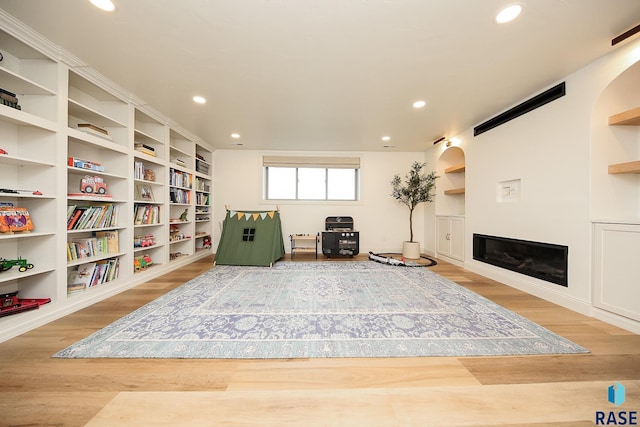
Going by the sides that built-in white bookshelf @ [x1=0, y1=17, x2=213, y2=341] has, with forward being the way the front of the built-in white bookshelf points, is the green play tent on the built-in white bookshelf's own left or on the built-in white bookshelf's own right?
on the built-in white bookshelf's own left

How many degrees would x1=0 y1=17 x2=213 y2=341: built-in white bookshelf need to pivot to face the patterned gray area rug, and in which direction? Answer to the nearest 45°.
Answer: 0° — it already faces it

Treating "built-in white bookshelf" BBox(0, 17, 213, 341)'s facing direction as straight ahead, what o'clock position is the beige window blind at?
The beige window blind is roughly at 10 o'clock from the built-in white bookshelf.

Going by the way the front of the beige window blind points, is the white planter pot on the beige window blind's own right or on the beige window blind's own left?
on the beige window blind's own left

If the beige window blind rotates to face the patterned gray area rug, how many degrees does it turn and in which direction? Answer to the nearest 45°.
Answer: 0° — it already faces it

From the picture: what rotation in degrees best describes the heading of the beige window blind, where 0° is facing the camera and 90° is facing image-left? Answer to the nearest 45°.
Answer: approximately 0°

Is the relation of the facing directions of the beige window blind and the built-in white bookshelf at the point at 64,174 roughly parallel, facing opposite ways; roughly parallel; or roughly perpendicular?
roughly perpendicular

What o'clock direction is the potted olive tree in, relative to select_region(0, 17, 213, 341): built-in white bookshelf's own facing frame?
The potted olive tree is roughly at 11 o'clock from the built-in white bookshelf.

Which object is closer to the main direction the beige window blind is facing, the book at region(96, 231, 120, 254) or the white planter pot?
the book

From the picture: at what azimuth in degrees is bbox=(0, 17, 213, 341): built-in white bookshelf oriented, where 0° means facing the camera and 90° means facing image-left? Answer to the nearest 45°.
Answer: approximately 315°

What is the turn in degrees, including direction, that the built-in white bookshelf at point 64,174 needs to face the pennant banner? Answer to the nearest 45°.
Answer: approximately 45° to its left

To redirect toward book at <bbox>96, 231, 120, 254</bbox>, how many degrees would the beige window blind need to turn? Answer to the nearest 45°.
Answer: approximately 45° to its right

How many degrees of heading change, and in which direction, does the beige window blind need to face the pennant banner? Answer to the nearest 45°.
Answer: approximately 45° to its right

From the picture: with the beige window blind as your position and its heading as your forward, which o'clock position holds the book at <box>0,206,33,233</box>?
The book is roughly at 1 o'clock from the beige window blind.
